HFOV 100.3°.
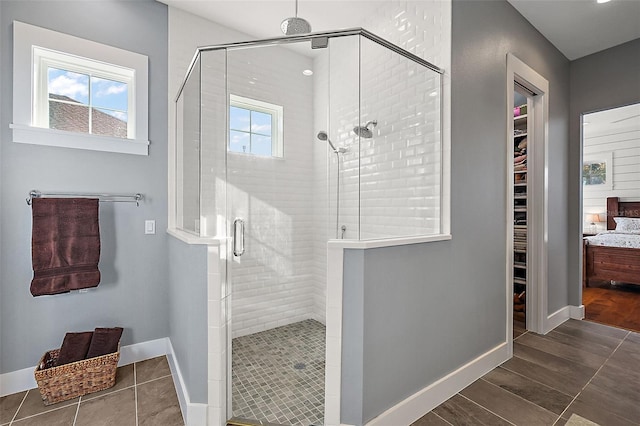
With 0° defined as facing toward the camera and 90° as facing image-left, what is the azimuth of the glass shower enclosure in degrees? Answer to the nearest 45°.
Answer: approximately 0°

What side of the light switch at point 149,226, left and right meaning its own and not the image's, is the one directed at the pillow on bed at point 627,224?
left

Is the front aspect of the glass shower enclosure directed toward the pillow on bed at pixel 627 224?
no

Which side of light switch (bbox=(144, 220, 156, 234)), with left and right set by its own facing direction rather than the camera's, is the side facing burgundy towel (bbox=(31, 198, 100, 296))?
right

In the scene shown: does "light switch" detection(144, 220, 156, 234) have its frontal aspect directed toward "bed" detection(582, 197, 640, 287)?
no

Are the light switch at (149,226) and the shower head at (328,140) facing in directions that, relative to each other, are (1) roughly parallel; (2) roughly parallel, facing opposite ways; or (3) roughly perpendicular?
roughly perpendicular

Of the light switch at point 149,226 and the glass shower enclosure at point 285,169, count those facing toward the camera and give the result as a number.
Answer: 2

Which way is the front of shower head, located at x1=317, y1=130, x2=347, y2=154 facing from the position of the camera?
facing the viewer and to the left of the viewer

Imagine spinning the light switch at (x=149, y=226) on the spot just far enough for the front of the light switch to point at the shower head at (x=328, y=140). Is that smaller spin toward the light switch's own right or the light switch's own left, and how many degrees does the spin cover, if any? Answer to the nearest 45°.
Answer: approximately 45° to the light switch's own left
